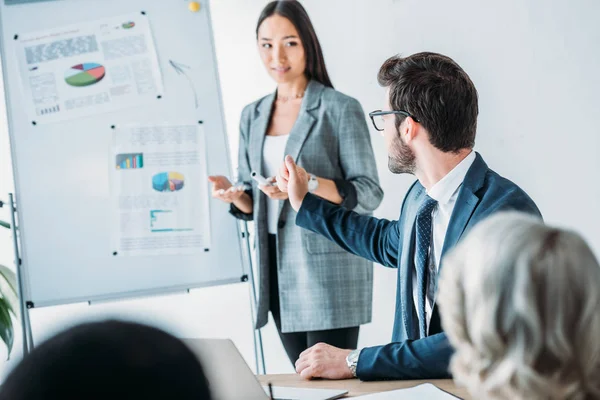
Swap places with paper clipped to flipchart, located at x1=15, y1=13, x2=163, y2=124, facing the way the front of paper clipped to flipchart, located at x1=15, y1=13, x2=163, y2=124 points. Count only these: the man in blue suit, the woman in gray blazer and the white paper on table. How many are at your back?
0

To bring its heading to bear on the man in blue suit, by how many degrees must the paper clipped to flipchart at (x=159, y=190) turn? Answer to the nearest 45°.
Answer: approximately 45° to its left

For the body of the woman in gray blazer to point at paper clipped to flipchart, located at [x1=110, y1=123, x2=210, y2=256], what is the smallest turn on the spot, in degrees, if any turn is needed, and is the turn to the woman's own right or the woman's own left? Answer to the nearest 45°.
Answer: approximately 90° to the woman's own right

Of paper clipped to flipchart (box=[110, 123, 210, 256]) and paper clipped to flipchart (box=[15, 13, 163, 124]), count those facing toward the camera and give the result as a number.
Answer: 2

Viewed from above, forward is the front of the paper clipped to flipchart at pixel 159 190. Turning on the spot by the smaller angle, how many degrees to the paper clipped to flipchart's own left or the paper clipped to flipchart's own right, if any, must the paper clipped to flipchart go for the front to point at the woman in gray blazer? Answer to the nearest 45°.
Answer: approximately 45° to the paper clipped to flipchart's own left

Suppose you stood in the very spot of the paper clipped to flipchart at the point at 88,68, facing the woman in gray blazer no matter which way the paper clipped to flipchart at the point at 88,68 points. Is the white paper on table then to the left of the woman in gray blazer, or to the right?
right

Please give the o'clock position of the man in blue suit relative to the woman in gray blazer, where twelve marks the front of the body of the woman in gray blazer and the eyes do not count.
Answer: The man in blue suit is roughly at 10 o'clock from the woman in gray blazer.

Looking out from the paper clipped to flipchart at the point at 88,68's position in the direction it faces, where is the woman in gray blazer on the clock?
The woman in gray blazer is roughly at 10 o'clock from the paper clipped to flipchart.

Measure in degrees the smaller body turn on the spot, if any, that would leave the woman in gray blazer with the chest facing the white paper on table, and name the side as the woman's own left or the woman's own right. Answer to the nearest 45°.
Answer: approximately 45° to the woman's own left

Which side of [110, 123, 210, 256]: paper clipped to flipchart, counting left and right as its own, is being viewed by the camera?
front

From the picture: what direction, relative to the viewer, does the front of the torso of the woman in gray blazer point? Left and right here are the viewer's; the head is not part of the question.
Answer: facing the viewer and to the left of the viewer

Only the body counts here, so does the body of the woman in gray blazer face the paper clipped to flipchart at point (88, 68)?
no

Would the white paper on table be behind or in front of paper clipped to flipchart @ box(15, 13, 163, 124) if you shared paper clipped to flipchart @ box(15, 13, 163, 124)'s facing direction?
in front

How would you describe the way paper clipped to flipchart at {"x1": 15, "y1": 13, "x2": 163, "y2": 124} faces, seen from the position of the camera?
facing the viewer
